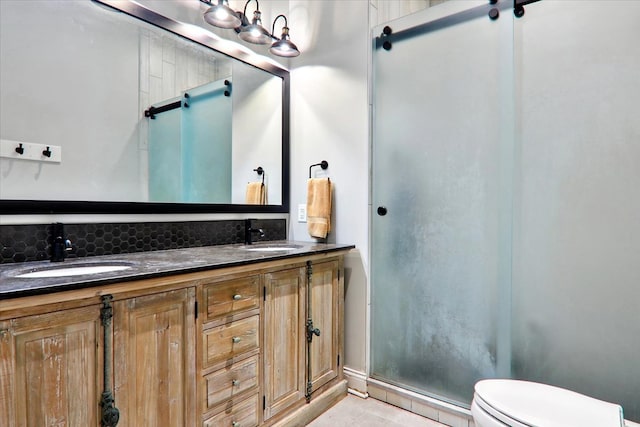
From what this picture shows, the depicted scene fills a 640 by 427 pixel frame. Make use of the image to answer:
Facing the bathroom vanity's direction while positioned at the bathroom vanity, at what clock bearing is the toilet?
The toilet is roughly at 11 o'clock from the bathroom vanity.

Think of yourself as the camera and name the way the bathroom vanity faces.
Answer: facing the viewer and to the right of the viewer

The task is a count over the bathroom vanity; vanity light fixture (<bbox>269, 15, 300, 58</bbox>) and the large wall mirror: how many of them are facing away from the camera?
0

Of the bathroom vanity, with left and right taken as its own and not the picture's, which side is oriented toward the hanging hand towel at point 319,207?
left

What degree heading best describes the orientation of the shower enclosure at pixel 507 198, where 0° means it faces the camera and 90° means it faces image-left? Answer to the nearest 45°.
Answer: approximately 45°

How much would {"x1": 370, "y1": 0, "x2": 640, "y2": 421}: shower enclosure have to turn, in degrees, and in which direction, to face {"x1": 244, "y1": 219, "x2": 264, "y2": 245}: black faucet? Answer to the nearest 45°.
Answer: approximately 45° to its right

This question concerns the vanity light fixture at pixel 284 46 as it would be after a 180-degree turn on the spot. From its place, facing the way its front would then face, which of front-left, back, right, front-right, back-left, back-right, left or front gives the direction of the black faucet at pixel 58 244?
left

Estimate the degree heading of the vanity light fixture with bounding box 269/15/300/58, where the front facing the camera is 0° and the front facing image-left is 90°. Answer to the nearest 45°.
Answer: approximately 315°

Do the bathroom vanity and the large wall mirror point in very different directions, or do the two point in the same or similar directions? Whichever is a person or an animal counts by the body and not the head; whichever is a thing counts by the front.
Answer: same or similar directions

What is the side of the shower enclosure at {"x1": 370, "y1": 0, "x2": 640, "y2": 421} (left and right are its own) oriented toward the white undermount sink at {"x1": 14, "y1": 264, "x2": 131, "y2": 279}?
front

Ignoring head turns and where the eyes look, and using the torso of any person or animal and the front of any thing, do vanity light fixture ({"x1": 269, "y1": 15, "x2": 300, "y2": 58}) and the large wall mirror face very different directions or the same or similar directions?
same or similar directions

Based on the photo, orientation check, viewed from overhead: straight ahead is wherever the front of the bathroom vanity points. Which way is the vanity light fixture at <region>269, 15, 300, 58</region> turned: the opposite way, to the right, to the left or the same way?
the same way

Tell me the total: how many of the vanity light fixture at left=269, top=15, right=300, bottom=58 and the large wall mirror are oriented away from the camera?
0

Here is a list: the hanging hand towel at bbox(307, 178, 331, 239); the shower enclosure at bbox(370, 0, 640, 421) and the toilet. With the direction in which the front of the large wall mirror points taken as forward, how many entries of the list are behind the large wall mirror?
0

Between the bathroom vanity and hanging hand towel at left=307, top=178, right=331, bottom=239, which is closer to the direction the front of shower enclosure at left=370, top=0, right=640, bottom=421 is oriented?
the bathroom vanity

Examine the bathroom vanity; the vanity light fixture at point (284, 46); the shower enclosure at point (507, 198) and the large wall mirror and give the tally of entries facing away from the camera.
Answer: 0
